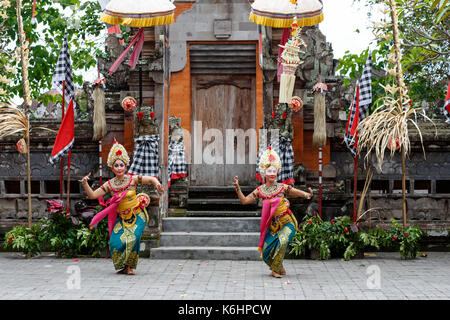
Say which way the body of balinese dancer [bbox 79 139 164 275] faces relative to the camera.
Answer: toward the camera

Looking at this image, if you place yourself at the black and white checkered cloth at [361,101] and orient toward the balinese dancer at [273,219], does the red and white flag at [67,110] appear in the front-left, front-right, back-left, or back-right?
front-right

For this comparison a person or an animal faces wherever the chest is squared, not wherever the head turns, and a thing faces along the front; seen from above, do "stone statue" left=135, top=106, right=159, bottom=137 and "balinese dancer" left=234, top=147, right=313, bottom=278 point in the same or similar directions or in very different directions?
same or similar directions

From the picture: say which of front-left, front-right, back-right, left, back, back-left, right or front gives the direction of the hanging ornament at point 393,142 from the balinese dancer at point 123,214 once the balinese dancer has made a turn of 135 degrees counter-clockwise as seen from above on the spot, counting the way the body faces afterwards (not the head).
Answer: front-right

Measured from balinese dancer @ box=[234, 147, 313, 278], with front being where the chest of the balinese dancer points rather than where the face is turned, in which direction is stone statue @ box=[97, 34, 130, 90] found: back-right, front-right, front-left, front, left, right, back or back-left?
back-right

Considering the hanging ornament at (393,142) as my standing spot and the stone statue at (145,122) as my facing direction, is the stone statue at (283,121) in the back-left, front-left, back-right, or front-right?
front-right

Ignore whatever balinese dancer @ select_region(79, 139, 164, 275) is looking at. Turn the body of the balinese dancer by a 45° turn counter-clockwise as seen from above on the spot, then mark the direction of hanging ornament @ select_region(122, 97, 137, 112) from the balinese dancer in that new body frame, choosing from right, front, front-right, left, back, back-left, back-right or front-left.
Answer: back-left

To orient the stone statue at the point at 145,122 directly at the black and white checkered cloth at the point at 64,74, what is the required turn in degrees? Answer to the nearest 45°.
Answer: approximately 90° to its right

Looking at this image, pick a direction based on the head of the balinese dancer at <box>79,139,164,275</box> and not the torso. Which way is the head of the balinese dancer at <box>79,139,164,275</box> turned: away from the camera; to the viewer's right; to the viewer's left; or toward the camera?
toward the camera

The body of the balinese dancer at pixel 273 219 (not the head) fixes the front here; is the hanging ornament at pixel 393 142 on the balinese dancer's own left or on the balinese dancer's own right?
on the balinese dancer's own left

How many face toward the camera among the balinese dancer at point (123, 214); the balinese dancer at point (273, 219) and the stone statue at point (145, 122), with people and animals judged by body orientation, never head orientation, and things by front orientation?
3

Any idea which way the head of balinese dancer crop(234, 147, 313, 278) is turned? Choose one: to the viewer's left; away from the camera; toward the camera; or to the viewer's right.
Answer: toward the camera

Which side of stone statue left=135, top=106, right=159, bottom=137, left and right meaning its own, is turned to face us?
front

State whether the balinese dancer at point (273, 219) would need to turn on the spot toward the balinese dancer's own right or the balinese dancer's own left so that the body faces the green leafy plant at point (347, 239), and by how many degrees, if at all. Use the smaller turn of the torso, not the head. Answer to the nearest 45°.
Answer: approximately 135° to the balinese dancer's own left
